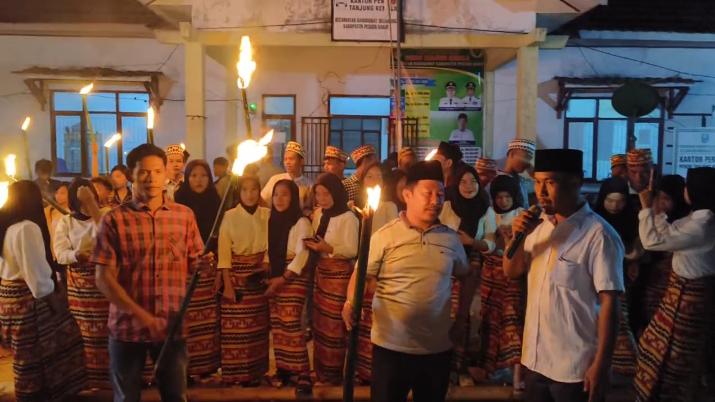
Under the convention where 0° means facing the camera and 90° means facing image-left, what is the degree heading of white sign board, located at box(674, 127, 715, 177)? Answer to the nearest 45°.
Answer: approximately 0°

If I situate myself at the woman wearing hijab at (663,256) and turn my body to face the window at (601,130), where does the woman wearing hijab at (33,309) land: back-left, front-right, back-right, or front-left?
back-left

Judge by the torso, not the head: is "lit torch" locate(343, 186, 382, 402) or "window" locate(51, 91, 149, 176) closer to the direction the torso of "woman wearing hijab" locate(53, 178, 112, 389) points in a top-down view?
the lit torch

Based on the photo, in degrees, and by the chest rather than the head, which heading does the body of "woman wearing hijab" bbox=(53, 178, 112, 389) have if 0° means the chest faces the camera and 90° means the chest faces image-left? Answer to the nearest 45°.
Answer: approximately 315°

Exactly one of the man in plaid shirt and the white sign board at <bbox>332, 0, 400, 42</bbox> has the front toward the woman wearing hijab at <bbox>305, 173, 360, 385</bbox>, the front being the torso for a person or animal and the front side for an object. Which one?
the white sign board

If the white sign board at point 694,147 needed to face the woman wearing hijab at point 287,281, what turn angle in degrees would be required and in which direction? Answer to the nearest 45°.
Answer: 0° — it already faces them

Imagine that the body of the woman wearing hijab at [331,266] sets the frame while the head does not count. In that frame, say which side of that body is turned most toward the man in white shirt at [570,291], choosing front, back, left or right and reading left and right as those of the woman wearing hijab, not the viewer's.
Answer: left

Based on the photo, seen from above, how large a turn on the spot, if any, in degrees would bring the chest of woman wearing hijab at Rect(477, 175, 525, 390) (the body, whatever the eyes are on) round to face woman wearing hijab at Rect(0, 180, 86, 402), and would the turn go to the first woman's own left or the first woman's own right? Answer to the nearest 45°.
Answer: approximately 45° to the first woman's own right

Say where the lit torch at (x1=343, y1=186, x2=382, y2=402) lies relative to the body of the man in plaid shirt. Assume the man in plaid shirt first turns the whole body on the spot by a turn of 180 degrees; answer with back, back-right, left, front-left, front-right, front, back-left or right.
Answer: back-right

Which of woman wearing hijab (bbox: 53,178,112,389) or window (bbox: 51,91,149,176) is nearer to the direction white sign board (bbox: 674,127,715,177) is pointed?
the woman wearing hijab
